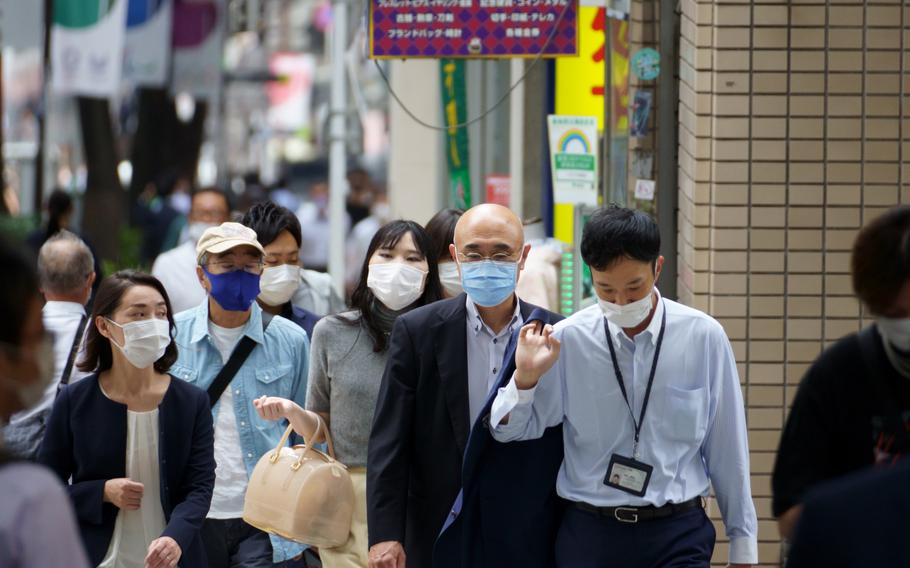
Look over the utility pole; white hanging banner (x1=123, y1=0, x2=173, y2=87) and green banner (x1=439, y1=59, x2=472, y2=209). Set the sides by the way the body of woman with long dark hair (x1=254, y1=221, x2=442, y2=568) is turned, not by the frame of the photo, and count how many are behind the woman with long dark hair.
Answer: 3

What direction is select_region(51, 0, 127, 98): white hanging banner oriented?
toward the camera

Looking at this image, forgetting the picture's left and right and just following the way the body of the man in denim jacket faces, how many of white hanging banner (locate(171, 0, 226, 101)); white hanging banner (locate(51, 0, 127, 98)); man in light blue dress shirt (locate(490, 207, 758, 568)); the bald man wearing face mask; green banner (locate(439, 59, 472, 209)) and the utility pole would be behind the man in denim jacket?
4

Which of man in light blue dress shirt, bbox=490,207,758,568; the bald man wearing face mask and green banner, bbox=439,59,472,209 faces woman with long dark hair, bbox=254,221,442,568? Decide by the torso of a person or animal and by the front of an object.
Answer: the green banner

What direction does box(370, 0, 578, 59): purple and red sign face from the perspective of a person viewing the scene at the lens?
facing the viewer

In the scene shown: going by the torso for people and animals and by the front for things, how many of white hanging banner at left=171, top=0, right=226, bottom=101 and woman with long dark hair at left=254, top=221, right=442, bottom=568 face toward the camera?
2

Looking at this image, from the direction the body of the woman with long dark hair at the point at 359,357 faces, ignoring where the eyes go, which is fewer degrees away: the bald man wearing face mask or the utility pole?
the bald man wearing face mask

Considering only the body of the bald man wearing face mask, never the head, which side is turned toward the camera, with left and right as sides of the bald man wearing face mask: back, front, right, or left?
front

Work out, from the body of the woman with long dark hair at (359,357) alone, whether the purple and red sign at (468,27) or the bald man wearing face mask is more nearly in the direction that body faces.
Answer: the bald man wearing face mask

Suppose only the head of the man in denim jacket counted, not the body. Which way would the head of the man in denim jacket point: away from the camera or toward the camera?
toward the camera

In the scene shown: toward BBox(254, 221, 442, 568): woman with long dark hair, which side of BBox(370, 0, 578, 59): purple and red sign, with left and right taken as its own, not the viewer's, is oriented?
front

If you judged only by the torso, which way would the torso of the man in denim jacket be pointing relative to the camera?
toward the camera
